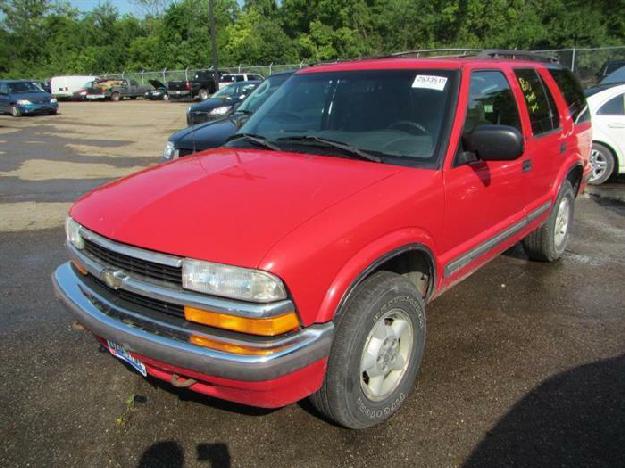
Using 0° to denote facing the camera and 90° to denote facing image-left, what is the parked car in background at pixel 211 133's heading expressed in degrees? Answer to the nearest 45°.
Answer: approximately 45°

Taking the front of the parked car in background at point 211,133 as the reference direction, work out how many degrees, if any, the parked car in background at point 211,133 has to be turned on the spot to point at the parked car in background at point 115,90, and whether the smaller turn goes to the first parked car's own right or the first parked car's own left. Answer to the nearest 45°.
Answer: approximately 135° to the first parked car's own right

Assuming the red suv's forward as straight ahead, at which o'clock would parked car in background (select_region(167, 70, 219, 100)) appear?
The parked car in background is roughly at 4 o'clock from the red suv.

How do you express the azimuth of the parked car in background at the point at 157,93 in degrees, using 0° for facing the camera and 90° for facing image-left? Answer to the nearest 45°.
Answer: approximately 45°

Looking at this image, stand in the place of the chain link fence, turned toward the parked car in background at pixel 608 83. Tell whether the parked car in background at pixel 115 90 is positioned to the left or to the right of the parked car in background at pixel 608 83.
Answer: right

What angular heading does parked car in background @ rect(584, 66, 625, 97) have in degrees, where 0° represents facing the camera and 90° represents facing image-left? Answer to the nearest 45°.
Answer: approximately 45°

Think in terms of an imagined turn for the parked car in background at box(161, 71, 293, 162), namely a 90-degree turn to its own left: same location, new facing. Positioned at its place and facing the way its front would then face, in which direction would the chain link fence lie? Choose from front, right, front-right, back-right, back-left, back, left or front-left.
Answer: back-left

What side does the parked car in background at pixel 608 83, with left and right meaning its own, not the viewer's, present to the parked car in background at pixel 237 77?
right

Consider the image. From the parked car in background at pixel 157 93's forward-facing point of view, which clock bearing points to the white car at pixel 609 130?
The white car is roughly at 10 o'clock from the parked car in background.
